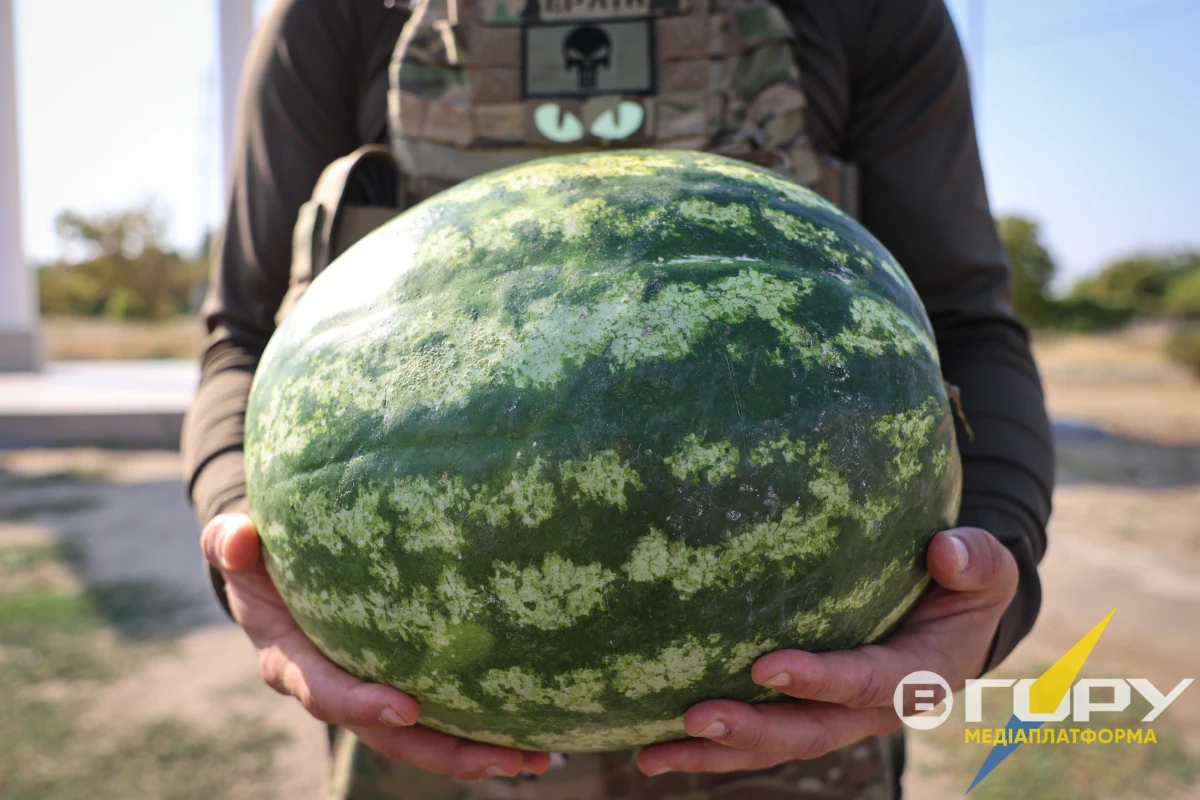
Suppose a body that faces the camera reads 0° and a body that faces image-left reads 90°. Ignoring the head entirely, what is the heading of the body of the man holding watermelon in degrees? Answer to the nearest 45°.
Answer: approximately 0°

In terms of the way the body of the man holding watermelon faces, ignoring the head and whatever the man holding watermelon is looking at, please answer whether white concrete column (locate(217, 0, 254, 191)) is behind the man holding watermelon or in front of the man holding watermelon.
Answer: behind

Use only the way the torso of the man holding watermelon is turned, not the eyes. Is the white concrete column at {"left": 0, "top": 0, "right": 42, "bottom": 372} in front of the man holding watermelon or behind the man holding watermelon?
behind
